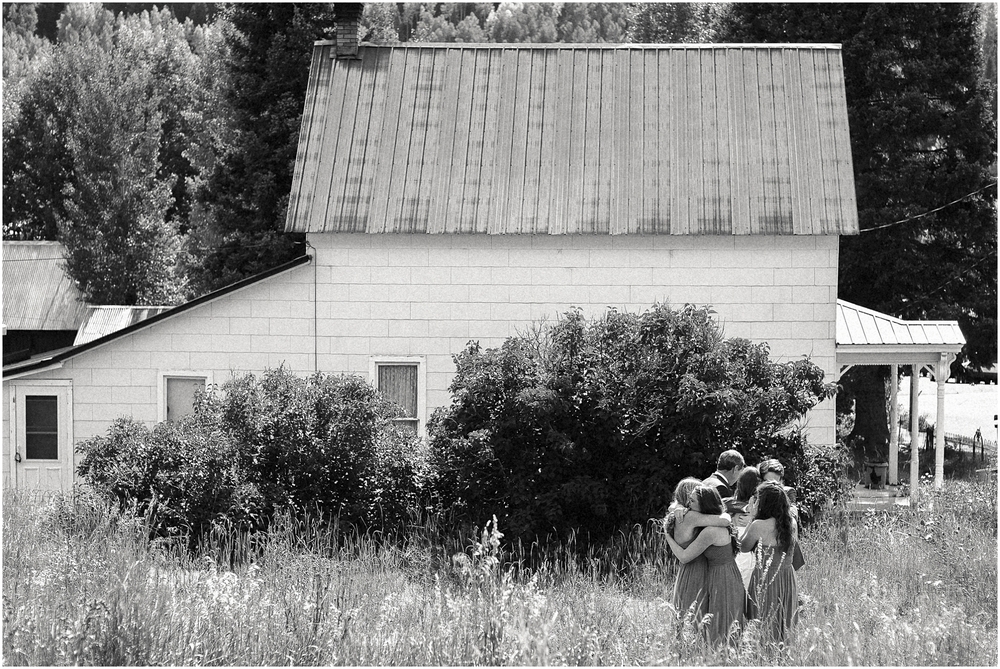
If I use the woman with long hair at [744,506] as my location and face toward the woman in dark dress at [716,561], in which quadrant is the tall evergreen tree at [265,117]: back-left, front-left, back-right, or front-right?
back-right

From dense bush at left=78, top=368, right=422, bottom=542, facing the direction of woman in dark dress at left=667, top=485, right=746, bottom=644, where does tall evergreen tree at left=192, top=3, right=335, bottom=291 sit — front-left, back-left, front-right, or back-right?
back-left

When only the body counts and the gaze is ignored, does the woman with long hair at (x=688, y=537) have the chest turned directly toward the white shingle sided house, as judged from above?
no

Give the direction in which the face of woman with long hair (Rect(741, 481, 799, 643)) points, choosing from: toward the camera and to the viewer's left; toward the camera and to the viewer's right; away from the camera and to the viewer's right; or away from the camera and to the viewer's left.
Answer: away from the camera and to the viewer's left
